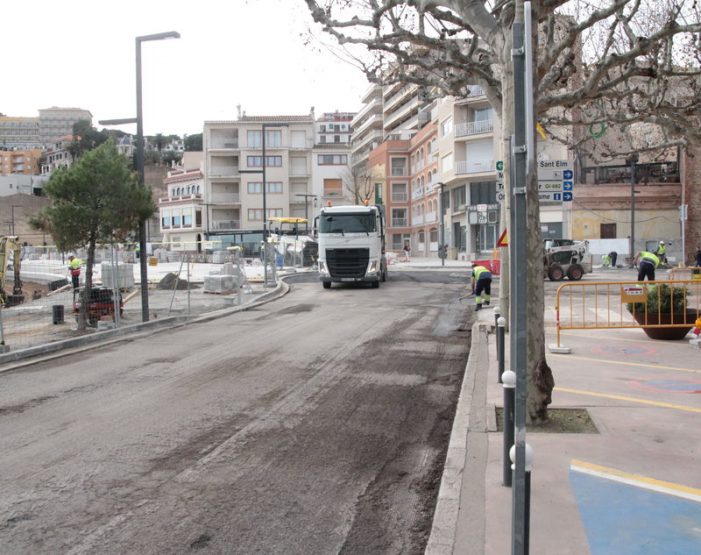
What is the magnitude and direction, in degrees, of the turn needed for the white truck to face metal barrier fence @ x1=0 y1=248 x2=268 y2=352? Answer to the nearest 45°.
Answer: approximately 45° to its right

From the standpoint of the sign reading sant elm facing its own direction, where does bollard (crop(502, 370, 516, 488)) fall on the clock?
The bollard is roughly at 12 o'clock from the sign reading sant elm.

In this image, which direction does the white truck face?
toward the camera

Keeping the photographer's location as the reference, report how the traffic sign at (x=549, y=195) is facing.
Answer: facing the viewer

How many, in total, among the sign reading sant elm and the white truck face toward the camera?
2

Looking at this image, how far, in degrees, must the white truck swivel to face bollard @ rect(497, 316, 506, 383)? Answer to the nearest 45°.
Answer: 0° — it already faces it

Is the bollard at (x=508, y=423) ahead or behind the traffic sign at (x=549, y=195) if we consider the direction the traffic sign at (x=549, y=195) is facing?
ahead

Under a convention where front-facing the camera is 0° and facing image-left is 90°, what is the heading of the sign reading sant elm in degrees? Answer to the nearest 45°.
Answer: approximately 0°

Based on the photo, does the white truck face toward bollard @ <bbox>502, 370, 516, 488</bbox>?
yes
